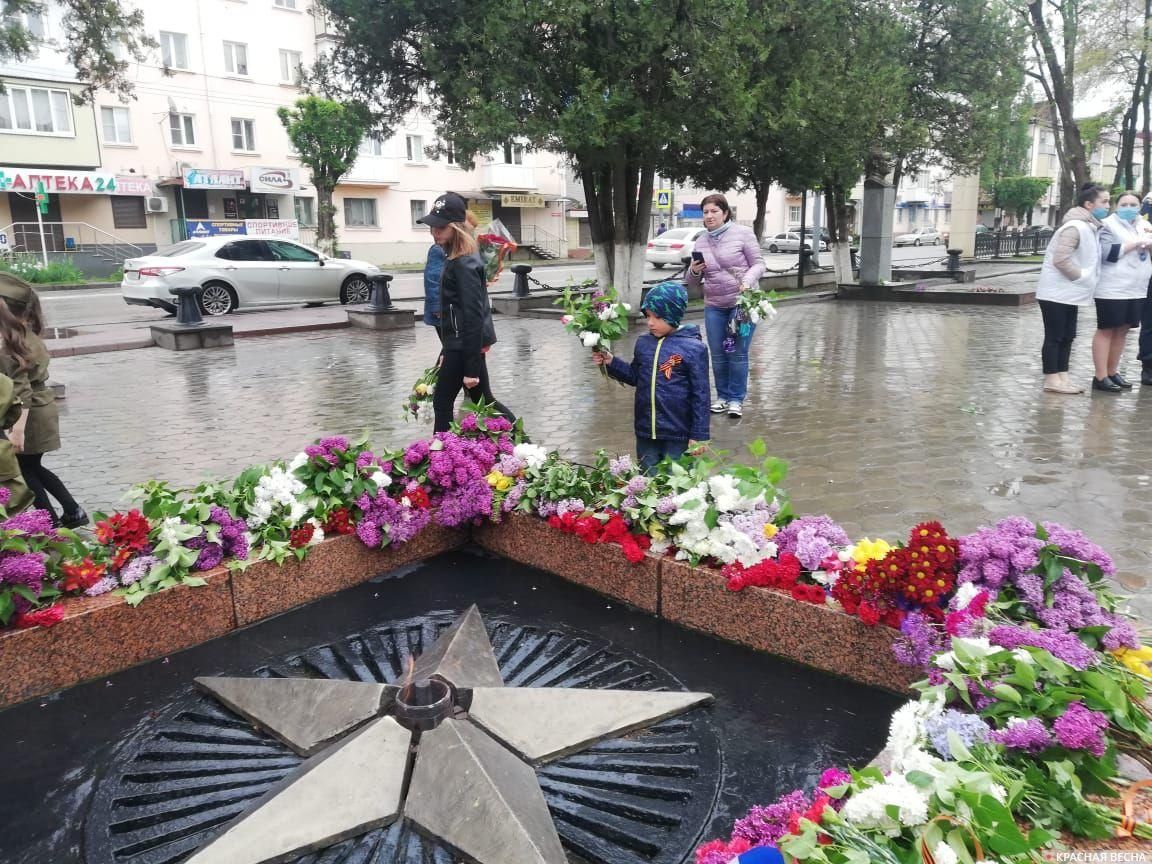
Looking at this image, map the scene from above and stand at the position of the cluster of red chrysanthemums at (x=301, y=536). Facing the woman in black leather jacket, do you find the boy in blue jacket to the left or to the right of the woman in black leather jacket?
right

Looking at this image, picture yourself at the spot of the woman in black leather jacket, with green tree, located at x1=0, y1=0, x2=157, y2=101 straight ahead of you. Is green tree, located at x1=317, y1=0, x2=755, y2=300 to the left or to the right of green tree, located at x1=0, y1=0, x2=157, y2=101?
right

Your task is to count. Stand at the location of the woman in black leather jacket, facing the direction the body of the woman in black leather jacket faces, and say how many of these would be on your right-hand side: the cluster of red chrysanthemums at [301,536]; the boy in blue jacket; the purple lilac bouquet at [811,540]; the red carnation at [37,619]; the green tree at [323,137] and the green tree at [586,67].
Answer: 2

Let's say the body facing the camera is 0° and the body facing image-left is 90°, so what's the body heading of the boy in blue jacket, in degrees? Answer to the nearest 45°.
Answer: approximately 45°

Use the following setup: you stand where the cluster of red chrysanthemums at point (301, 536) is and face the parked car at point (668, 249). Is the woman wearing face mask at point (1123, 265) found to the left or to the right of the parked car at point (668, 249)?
right

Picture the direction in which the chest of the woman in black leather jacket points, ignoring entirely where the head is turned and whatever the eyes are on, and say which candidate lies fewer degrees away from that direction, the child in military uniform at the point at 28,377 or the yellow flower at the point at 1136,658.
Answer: the child in military uniform

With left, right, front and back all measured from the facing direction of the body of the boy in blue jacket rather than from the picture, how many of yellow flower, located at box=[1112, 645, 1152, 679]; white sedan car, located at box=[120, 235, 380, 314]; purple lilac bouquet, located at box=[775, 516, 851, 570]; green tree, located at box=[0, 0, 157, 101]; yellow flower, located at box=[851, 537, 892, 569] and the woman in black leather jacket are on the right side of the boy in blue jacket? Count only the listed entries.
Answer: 3

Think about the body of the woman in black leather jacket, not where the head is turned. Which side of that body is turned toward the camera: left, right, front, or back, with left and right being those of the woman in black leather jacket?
left

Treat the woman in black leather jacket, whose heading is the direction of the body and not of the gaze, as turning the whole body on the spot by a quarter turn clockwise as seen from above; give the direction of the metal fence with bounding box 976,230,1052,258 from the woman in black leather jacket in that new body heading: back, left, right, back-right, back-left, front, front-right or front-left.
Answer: front-right
